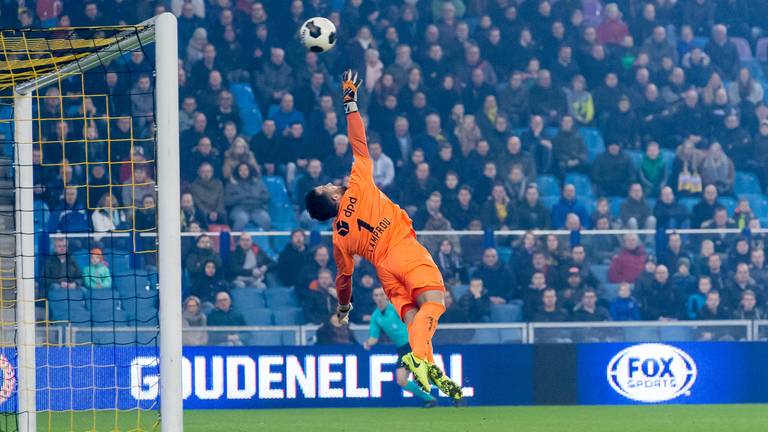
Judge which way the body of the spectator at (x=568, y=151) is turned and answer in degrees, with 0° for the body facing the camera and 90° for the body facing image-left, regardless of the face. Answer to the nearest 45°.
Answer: approximately 0°

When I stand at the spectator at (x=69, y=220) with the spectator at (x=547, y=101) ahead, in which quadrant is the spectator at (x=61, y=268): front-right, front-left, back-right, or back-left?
back-right

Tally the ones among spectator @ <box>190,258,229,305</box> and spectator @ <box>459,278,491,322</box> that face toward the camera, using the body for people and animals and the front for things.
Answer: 2

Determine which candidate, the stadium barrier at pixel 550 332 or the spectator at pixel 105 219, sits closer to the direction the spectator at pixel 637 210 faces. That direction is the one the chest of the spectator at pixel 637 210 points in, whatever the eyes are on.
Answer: the stadium barrier

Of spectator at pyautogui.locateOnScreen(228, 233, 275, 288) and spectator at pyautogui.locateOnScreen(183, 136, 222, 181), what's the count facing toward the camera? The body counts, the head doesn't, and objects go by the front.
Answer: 2

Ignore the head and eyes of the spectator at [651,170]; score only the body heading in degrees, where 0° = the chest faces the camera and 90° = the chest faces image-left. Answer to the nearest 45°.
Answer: approximately 0°
